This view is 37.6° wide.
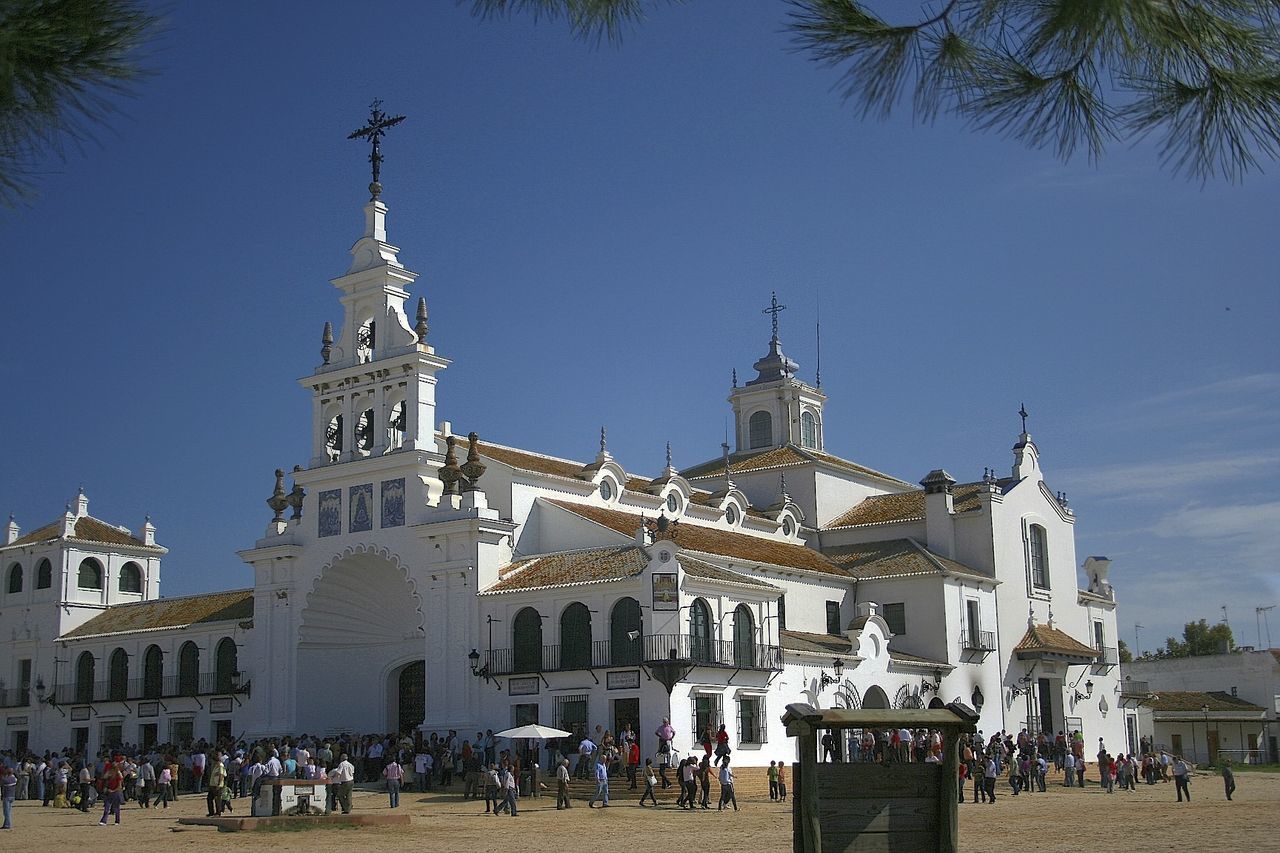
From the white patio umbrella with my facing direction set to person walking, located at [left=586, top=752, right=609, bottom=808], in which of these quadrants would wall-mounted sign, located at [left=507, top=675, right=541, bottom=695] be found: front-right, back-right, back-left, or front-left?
back-left

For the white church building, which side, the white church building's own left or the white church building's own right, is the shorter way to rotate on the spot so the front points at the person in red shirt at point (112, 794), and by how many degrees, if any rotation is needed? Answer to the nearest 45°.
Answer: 0° — it already faces them

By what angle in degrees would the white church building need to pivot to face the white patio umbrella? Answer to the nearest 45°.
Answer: approximately 45° to its left

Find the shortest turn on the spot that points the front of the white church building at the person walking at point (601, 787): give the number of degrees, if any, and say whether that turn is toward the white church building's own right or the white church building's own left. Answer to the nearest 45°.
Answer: approximately 45° to the white church building's own left

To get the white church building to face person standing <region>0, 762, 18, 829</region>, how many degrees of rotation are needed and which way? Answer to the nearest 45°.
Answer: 0° — it already faces them

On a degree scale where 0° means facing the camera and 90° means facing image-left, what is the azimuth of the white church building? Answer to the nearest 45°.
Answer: approximately 45°

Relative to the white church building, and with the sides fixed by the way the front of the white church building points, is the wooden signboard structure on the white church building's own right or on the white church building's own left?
on the white church building's own left
